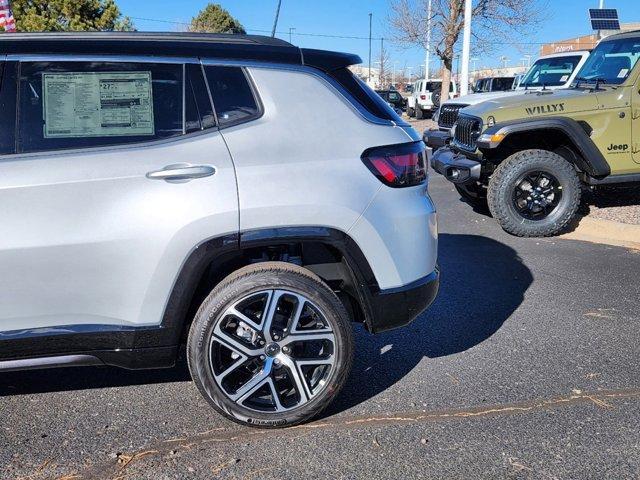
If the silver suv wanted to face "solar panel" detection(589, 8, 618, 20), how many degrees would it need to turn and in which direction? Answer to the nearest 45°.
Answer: approximately 135° to its right

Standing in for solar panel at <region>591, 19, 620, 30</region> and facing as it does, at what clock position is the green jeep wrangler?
The green jeep wrangler is roughly at 12 o'clock from the solar panel.

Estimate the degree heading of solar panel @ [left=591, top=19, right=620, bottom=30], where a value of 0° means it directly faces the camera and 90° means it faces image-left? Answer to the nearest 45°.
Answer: approximately 0°

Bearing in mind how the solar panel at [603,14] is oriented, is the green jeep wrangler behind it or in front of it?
in front

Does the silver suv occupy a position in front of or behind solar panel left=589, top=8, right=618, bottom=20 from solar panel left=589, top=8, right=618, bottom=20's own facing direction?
in front

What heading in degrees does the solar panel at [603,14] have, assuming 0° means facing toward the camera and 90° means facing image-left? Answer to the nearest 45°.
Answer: approximately 0°

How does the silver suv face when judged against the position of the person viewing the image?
facing to the left of the viewer

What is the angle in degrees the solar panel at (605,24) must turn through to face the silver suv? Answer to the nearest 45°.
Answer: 0° — it already faces it
